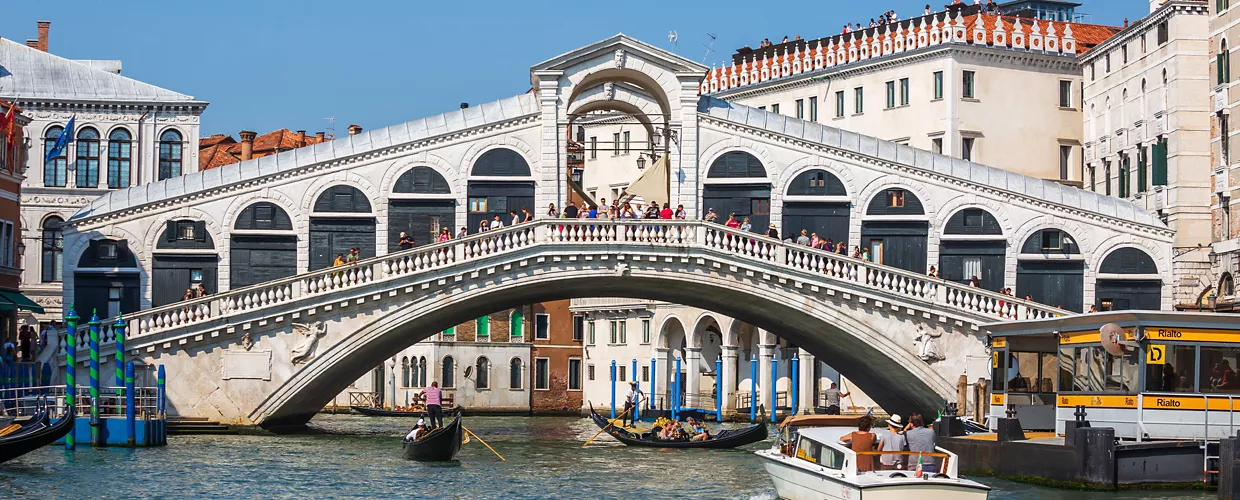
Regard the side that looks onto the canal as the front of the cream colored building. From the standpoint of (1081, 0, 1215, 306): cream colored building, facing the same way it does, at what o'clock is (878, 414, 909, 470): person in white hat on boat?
The person in white hat on boat is roughly at 11 o'clock from the cream colored building.

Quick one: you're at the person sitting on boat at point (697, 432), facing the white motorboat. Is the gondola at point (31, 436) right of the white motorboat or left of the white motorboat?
right

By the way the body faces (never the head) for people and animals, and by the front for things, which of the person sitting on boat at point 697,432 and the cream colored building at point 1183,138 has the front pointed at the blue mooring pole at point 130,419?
the cream colored building

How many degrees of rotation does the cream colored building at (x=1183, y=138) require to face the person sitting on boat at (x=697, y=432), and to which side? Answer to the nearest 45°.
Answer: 0° — it already faces them

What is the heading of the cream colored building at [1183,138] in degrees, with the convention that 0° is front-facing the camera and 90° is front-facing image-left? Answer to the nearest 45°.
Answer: approximately 45°

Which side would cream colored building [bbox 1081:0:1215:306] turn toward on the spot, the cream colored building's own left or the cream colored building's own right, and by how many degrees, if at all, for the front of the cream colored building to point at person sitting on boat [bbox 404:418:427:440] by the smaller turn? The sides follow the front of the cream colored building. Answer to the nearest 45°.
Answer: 0° — it already faces them

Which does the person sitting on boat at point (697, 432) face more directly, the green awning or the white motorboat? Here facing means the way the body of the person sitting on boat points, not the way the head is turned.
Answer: the white motorboat

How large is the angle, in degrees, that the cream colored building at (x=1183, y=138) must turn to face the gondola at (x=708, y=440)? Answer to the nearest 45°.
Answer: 0° — it already faces it

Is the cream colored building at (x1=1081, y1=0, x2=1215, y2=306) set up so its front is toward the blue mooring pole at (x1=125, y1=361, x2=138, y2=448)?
yes
